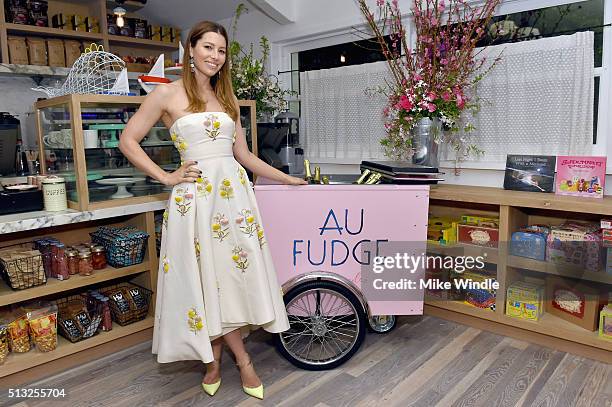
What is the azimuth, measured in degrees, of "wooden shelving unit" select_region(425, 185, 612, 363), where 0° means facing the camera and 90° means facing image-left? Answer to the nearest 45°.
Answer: approximately 45°

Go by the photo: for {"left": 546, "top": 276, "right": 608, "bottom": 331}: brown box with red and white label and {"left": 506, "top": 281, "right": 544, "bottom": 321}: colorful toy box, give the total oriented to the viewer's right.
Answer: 0

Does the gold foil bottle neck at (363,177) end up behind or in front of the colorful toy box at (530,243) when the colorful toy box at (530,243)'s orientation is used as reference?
in front

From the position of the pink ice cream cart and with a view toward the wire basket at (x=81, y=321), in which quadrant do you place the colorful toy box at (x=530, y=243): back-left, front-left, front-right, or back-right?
back-right

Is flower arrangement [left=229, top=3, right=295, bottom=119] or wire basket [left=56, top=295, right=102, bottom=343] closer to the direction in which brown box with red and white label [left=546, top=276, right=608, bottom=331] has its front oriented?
the wire basket
